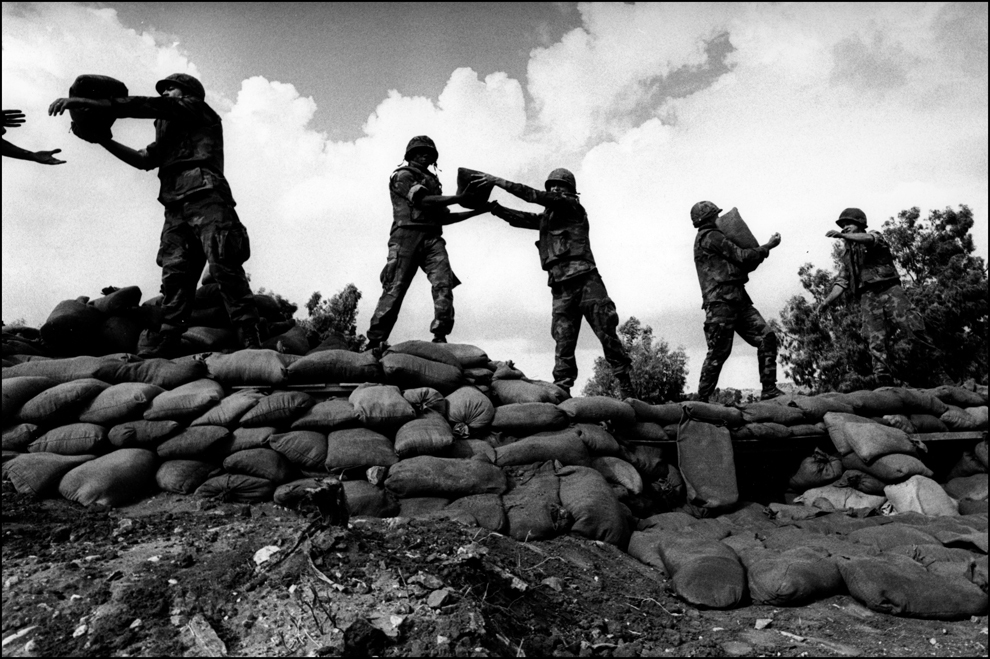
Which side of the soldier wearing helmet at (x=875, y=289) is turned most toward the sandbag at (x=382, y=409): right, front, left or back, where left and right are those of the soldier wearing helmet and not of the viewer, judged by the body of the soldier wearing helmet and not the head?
front

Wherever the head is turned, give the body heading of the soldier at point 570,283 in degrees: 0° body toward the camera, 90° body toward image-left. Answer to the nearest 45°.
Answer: approximately 45°

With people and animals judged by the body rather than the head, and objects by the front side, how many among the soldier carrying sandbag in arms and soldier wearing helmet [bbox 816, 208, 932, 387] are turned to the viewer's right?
1

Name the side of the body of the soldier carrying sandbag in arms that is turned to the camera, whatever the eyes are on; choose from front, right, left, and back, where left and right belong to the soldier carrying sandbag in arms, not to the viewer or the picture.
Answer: right

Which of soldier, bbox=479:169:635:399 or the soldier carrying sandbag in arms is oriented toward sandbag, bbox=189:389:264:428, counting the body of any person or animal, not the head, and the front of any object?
the soldier

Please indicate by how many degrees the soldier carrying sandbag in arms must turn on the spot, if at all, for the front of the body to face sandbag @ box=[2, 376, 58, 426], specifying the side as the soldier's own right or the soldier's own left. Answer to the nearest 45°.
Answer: approximately 135° to the soldier's own right

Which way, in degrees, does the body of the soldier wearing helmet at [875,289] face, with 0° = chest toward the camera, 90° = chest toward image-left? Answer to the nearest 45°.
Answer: approximately 45°

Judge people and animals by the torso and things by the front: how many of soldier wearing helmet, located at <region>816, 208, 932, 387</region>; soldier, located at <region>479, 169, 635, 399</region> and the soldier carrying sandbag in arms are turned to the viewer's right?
1

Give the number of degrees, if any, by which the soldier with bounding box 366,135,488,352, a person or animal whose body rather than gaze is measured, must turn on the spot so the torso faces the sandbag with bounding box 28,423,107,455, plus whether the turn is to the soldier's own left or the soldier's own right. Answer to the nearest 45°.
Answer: approximately 90° to the soldier's own right

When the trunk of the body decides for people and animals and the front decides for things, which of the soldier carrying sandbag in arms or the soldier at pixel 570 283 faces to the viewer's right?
the soldier carrying sandbag in arms

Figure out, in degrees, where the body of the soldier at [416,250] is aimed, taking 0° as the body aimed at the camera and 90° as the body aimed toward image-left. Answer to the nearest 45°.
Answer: approximately 315°
